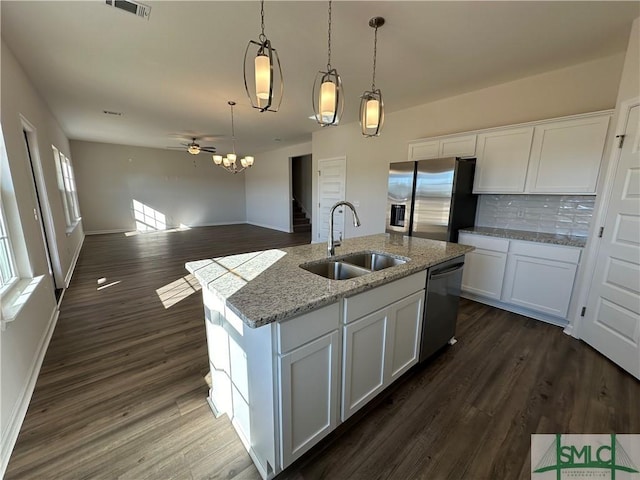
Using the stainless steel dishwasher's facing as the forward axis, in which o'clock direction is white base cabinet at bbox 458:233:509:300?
The white base cabinet is roughly at 8 o'clock from the stainless steel dishwasher.

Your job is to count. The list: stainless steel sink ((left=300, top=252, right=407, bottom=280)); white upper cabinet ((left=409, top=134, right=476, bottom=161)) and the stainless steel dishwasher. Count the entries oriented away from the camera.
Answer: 0

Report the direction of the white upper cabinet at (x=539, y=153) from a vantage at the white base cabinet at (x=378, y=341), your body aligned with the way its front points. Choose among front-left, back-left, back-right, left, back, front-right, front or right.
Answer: left

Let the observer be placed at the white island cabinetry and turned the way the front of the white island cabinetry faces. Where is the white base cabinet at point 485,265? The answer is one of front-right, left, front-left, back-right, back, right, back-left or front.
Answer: left

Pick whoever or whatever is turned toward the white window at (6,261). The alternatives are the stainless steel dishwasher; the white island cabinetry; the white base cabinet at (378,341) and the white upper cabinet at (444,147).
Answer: the white upper cabinet

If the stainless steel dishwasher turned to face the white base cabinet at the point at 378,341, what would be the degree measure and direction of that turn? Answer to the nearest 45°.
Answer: approximately 90° to its right

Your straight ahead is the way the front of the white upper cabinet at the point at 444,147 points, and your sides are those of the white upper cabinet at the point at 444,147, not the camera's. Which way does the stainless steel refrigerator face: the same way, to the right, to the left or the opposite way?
the same way

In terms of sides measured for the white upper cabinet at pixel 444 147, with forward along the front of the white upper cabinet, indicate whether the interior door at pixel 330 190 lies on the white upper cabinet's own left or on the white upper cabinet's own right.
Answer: on the white upper cabinet's own right

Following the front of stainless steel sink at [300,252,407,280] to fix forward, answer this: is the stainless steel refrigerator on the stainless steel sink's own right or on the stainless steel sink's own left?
on the stainless steel sink's own left

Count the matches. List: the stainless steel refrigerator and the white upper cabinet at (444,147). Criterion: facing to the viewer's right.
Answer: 0

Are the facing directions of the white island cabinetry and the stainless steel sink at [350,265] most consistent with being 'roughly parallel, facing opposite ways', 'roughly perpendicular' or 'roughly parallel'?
roughly parallel

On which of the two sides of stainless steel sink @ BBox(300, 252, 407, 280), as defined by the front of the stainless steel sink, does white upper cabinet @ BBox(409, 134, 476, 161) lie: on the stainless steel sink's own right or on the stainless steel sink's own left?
on the stainless steel sink's own left

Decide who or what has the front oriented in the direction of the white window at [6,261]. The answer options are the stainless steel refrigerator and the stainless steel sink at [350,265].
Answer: the stainless steel refrigerator

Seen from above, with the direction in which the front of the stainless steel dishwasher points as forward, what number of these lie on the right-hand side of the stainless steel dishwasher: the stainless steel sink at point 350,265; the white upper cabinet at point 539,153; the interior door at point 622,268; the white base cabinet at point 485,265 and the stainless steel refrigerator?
1

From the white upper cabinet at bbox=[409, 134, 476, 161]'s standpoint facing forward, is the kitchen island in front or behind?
in front

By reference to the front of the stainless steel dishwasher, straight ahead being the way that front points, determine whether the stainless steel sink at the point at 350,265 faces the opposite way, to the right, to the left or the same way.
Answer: the same way

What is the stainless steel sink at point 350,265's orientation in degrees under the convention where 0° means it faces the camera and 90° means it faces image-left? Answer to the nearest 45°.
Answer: approximately 315°
